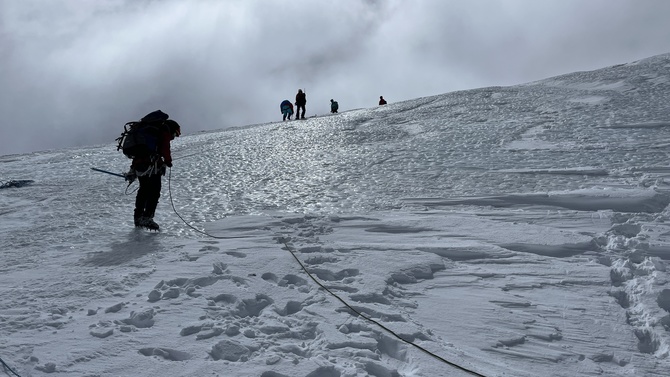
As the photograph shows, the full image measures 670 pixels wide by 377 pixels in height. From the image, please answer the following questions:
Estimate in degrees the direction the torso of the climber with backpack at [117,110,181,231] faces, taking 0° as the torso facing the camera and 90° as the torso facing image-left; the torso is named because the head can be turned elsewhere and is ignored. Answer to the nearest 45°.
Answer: approximately 270°

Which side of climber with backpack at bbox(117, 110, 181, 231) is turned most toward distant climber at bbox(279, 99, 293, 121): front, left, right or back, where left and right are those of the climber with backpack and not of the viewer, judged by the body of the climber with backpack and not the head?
left
